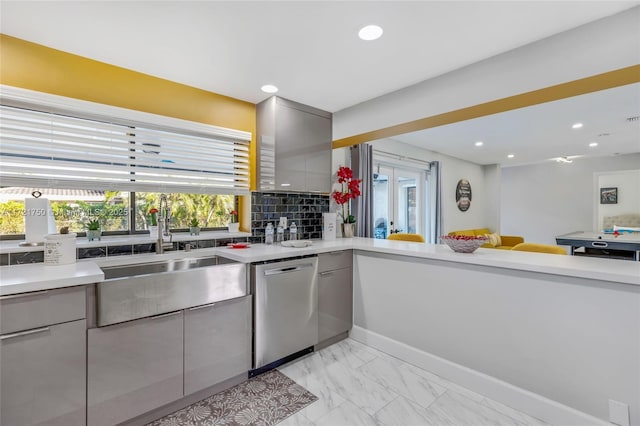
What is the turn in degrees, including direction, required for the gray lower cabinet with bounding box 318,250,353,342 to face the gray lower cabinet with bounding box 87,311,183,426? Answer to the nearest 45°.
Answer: approximately 90° to its right

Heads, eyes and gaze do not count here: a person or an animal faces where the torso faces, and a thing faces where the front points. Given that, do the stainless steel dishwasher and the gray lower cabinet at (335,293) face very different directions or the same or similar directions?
same or similar directions

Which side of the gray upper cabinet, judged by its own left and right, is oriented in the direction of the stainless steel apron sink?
right

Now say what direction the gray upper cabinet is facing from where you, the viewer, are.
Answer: facing the viewer and to the right of the viewer

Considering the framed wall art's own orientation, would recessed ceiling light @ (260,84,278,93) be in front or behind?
in front

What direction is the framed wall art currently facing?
toward the camera

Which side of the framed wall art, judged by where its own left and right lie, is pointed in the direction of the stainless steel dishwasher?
front

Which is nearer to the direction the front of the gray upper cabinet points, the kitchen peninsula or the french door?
the kitchen peninsula

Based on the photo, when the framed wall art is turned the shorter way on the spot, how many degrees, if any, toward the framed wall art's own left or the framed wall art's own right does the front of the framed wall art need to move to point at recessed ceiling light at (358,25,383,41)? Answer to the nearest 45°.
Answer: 0° — it already faces it

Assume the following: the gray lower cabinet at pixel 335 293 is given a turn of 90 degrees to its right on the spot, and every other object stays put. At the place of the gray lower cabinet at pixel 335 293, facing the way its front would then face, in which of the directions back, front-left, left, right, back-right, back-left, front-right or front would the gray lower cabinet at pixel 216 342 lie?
front

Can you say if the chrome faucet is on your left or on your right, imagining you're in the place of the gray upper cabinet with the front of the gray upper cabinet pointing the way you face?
on your right
